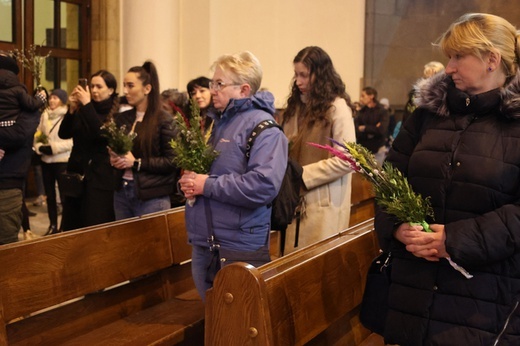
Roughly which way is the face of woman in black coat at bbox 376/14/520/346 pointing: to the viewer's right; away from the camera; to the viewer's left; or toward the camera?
to the viewer's left

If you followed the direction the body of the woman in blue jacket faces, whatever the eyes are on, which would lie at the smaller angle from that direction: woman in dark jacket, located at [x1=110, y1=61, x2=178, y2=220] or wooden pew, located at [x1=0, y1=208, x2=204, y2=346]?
the wooden pew

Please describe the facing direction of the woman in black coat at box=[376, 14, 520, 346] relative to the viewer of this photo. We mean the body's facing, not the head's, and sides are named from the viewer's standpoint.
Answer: facing the viewer and to the left of the viewer

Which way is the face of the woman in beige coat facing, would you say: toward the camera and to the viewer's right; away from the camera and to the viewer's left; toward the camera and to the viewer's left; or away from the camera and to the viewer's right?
toward the camera and to the viewer's left

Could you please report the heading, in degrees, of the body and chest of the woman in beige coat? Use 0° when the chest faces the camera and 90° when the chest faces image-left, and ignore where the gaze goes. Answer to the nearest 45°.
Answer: approximately 45°

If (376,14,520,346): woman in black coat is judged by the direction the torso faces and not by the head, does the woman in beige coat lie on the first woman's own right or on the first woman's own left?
on the first woman's own right

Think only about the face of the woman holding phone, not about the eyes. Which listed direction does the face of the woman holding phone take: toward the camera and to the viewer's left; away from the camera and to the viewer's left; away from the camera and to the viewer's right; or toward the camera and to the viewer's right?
toward the camera and to the viewer's left

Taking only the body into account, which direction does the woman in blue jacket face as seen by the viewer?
to the viewer's left

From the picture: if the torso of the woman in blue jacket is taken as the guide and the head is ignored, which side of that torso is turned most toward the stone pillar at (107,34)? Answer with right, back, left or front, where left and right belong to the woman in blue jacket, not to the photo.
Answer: right
